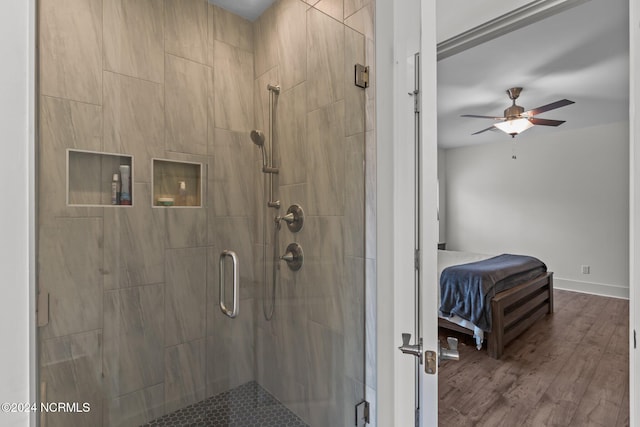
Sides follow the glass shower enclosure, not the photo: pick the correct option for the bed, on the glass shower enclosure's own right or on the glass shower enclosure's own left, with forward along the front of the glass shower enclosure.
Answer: on the glass shower enclosure's own left

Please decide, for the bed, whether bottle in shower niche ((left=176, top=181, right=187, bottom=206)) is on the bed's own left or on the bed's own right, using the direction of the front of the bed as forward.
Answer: on the bed's own right

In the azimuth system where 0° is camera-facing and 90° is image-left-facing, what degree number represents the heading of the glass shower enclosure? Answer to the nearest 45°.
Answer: approximately 0°

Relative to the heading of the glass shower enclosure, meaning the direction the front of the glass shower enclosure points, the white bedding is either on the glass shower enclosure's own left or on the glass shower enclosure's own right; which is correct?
on the glass shower enclosure's own left

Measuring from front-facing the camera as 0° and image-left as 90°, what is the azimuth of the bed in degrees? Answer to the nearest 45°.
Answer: approximately 315°
